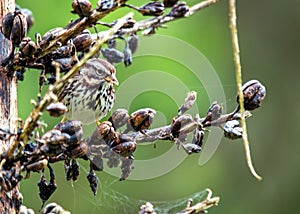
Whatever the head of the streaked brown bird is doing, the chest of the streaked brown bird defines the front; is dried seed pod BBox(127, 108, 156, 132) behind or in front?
in front

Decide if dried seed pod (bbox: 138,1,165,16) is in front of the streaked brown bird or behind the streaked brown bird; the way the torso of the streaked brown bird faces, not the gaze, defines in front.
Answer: in front
